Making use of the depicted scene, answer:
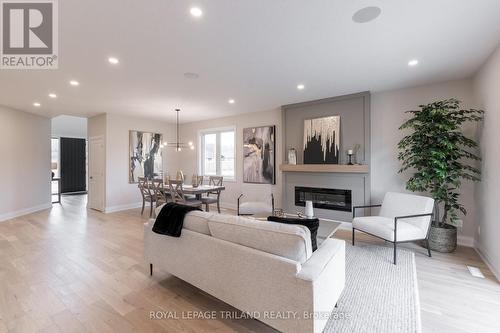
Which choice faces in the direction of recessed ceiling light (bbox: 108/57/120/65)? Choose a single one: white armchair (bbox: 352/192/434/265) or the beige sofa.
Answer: the white armchair

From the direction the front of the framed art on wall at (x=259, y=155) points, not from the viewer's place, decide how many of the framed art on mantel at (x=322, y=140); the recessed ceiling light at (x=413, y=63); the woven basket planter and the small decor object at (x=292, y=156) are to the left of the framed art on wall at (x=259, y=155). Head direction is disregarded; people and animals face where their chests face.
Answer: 4

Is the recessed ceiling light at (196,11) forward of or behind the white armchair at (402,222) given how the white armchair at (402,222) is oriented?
forward

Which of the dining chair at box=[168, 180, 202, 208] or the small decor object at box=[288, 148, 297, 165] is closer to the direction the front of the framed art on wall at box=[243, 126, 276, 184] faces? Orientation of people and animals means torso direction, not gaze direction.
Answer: the dining chair

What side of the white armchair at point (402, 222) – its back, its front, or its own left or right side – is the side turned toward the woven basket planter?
back

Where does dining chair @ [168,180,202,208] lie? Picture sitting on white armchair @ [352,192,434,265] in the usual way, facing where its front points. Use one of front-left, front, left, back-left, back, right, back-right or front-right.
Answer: front-right

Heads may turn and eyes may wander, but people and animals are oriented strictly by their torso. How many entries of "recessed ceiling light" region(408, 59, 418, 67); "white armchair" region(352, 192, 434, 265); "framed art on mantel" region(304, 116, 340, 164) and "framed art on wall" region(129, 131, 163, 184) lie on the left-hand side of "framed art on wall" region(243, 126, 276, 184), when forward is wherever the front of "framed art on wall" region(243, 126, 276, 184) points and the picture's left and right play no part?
3

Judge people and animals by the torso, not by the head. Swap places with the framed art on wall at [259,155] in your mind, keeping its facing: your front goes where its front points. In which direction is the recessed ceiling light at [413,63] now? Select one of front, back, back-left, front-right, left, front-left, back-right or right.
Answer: left

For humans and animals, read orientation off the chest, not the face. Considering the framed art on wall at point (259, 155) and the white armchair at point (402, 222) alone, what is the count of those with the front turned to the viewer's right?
0

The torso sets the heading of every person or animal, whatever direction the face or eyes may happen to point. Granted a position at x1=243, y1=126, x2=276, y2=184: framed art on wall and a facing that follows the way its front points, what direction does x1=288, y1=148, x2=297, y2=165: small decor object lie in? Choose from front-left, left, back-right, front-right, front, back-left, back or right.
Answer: left

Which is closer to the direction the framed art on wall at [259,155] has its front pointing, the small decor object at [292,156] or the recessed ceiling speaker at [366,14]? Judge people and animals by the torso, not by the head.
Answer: the recessed ceiling speaker

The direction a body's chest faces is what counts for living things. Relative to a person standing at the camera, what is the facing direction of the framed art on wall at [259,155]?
facing the viewer and to the left of the viewer

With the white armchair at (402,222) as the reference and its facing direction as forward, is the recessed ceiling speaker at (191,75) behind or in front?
in front

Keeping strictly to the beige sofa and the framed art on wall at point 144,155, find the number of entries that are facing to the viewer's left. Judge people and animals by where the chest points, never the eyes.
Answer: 0

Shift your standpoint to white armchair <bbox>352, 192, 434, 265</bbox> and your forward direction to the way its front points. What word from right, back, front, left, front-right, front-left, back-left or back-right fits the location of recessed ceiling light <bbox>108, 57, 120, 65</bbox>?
front
